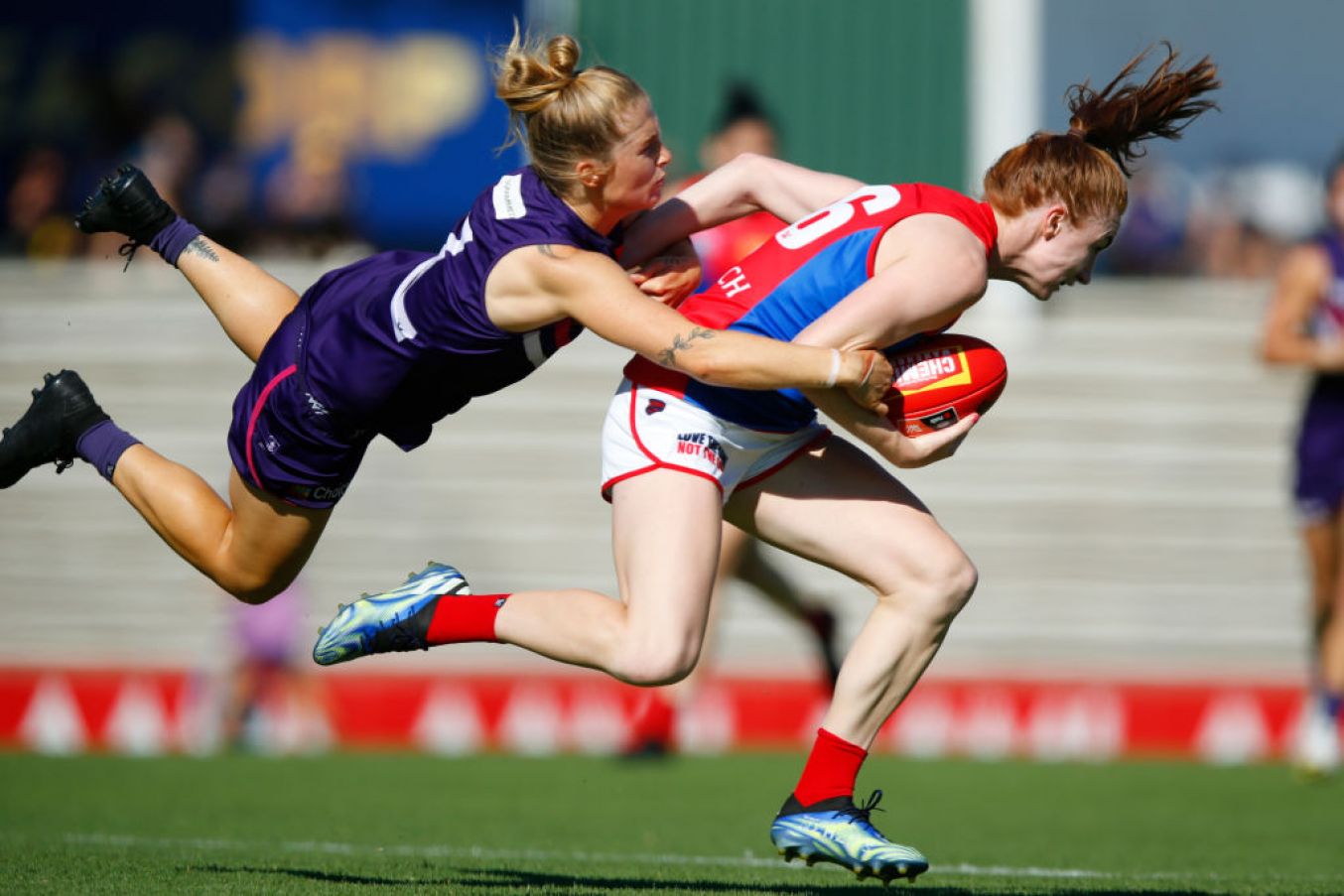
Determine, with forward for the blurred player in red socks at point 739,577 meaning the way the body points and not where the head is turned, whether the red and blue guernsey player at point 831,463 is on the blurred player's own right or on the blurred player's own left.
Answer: on the blurred player's own left

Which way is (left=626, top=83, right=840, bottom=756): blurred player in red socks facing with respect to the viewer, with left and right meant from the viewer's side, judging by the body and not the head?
facing the viewer and to the left of the viewer

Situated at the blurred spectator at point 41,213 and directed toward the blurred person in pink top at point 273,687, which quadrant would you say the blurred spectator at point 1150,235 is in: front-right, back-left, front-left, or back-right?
front-left

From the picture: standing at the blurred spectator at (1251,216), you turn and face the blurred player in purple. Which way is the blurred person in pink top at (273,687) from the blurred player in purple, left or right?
right

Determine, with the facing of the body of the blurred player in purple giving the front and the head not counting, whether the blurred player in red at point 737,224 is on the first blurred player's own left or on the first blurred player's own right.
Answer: on the first blurred player's own right

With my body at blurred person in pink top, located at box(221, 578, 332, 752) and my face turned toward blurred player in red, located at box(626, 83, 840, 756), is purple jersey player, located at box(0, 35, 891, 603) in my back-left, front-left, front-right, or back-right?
front-right

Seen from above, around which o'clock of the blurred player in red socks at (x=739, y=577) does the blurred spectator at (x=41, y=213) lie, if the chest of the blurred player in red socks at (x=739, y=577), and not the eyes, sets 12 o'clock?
the blurred spectator at (x=41, y=213) is roughly at 3 o'clock from the blurred player in red socks at (x=739, y=577).

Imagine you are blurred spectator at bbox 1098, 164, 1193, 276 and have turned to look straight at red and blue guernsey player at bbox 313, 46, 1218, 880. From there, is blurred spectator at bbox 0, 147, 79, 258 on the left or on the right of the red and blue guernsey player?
right

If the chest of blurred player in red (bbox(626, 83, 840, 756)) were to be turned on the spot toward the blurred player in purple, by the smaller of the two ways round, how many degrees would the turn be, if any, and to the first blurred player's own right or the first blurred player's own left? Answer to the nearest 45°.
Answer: approximately 135° to the first blurred player's own left

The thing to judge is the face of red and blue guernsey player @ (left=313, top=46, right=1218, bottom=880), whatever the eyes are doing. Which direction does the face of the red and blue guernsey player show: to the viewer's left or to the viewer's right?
to the viewer's right

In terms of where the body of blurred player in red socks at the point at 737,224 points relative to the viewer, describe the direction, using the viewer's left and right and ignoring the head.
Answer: facing the viewer
